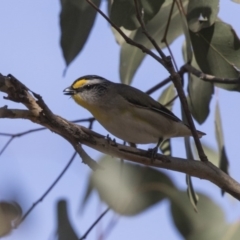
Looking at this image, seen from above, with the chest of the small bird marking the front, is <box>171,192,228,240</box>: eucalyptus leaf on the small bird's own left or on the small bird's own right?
on the small bird's own left

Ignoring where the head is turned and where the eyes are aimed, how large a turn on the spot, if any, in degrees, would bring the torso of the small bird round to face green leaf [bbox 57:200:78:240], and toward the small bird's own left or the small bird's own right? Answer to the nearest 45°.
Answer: approximately 90° to the small bird's own left

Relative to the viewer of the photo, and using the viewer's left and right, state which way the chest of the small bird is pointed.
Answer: facing to the left of the viewer

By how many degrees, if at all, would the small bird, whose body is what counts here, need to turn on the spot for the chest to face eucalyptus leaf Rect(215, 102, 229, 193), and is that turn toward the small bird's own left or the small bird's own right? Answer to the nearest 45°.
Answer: approximately 180°

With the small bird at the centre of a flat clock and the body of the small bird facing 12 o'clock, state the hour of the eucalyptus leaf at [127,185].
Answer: The eucalyptus leaf is roughly at 9 o'clock from the small bird.
